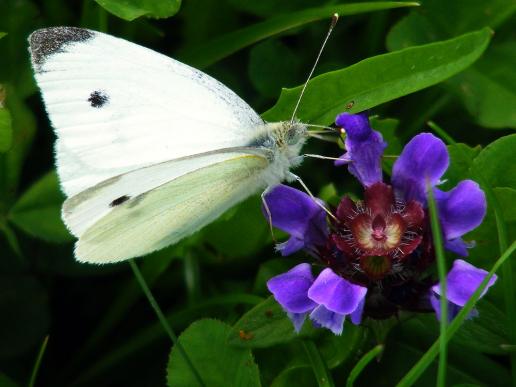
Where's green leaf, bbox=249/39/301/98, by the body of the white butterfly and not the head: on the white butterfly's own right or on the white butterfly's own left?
on the white butterfly's own left

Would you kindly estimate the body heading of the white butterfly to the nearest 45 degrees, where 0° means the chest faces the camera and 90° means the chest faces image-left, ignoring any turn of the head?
approximately 270°

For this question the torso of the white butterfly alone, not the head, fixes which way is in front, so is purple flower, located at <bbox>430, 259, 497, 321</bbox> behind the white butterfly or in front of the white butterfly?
in front

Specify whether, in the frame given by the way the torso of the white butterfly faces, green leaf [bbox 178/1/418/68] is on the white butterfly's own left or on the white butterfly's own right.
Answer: on the white butterfly's own left

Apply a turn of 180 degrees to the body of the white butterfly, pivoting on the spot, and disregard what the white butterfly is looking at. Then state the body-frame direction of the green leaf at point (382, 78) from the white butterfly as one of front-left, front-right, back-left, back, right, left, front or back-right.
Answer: back

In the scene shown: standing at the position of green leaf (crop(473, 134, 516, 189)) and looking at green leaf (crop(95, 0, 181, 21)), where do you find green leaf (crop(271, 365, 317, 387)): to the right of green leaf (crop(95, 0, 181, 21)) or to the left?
left

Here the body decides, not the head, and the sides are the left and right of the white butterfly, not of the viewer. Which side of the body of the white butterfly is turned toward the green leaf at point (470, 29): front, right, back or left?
front

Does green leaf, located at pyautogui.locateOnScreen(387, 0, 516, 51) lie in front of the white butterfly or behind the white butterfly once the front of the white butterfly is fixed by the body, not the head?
in front
